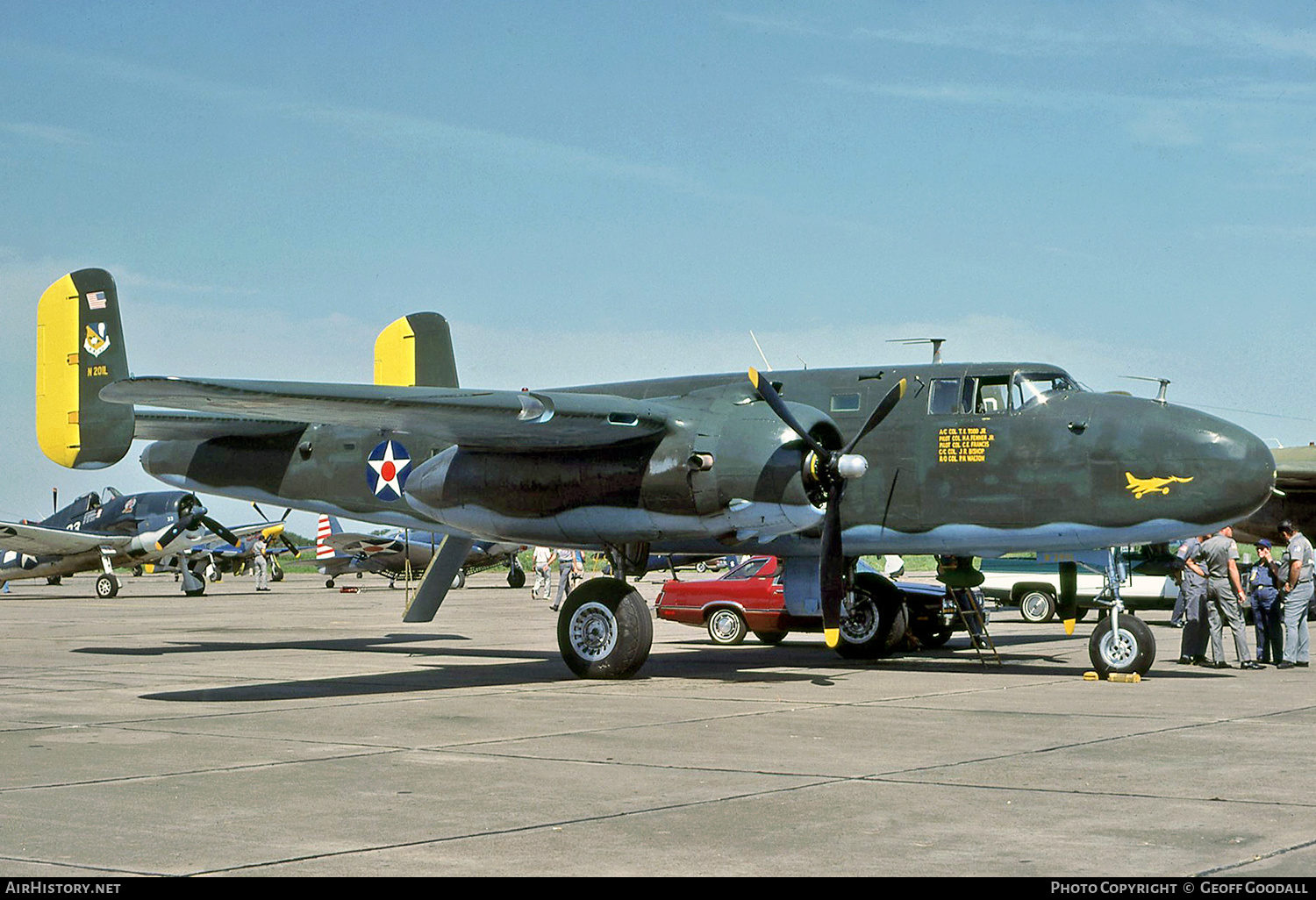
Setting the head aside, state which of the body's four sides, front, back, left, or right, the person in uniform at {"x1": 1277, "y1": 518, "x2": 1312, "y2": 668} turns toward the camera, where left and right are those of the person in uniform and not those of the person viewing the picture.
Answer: left

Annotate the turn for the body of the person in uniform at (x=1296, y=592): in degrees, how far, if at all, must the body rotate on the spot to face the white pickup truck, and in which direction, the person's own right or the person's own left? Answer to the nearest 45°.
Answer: approximately 45° to the person's own right

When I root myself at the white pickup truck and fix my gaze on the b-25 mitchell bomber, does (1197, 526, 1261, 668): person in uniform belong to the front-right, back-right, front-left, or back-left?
front-left

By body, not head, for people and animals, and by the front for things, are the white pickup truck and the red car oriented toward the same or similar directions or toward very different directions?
same or similar directions

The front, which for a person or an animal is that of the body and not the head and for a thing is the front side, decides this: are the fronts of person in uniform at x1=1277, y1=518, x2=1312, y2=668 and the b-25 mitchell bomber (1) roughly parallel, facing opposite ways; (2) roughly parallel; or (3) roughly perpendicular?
roughly parallel, facing opposite ways

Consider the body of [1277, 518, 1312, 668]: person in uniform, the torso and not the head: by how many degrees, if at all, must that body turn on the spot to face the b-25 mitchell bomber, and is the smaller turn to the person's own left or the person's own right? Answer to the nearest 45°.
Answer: approximately 45° to the person's own left

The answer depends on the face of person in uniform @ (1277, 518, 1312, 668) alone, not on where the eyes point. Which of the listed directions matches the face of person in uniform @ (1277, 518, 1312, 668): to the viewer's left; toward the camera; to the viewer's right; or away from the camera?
to the viewer's left
